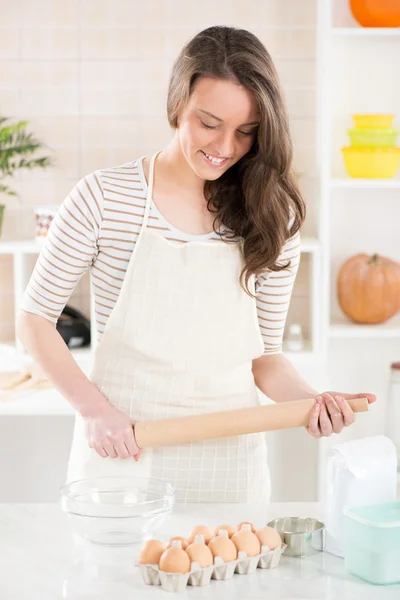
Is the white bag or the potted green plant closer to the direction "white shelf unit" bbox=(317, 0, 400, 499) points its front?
the white bag

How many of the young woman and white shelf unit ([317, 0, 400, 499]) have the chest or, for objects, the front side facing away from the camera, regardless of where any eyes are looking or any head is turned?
0

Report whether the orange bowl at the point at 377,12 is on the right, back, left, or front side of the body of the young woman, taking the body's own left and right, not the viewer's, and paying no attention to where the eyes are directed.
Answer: left

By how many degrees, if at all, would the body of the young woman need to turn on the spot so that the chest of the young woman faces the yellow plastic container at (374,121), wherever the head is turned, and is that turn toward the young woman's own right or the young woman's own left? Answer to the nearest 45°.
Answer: approximately 90° to the young woman's own left

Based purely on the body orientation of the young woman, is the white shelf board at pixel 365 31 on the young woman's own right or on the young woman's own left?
on the young woman's own left

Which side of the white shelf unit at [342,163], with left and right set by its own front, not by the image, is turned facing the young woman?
front

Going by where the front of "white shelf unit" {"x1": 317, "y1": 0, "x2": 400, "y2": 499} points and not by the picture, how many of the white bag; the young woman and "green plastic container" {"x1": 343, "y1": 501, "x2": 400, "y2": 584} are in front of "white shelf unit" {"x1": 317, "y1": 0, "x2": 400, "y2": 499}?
3

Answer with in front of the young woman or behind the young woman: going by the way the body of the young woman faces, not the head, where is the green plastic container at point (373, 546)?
in front

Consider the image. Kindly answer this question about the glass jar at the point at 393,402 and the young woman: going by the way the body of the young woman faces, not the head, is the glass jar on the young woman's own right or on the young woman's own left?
on the young woman's own left

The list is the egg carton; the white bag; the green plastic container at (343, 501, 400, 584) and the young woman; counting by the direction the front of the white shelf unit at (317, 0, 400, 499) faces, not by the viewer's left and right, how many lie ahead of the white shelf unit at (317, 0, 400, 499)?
4

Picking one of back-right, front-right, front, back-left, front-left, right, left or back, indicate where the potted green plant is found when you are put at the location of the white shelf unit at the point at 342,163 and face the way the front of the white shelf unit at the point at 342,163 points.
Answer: right

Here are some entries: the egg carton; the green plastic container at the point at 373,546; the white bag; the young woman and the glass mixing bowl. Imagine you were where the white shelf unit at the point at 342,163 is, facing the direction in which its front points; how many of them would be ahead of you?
5

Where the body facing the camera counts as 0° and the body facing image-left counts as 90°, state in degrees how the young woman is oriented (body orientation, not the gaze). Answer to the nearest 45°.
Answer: approximately 315°

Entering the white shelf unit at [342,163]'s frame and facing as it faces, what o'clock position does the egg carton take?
The egg carton is roughly at 12 o'clock from the white shelf unit.

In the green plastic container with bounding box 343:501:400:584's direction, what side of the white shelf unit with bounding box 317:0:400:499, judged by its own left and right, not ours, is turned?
front

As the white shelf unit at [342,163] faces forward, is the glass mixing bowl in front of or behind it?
in front

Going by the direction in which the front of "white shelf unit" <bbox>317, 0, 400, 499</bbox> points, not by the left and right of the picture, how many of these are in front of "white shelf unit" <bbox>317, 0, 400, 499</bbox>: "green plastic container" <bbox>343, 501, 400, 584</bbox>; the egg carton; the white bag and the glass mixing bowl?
4

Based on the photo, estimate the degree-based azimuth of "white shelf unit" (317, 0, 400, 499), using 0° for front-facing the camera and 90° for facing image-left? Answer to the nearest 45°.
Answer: approximately 0°
